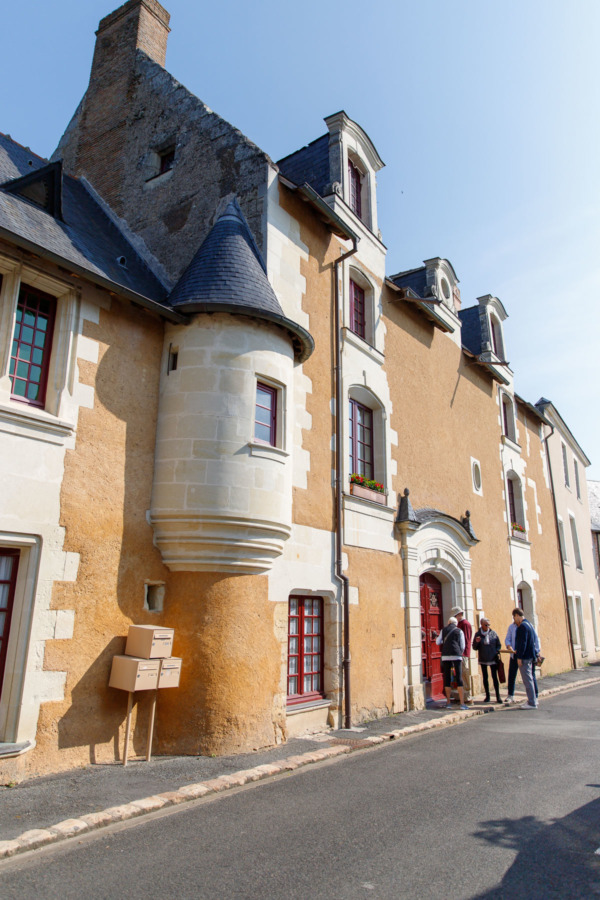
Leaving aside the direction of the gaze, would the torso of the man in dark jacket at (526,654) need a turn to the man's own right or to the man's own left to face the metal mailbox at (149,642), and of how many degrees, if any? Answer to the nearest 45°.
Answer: approximately 45° to the man's own left

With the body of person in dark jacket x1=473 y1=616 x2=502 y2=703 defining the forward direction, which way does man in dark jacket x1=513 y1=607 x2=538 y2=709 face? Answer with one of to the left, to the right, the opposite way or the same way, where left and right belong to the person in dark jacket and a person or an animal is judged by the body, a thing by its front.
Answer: to the right

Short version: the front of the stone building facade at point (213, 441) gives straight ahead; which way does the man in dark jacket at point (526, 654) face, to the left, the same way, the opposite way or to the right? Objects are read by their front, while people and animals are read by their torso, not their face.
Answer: the opposite way

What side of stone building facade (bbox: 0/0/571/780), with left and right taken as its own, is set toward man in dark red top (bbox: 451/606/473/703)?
left

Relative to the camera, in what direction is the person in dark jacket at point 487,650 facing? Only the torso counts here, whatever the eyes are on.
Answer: toward the camera

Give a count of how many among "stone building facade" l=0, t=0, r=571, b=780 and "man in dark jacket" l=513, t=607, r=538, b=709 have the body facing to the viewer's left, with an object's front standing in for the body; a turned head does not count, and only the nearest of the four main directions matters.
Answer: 1

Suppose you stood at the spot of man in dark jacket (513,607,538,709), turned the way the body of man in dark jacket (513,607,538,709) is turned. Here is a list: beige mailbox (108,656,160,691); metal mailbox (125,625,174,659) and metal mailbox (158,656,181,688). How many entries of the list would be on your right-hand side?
0

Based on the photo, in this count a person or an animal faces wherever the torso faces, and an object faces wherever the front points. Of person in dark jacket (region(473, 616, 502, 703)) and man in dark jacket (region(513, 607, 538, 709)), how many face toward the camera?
1

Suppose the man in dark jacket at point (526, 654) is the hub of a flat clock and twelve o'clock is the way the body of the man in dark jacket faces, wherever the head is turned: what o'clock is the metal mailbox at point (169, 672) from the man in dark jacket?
The metal mailbox is roughly at 10 o'clock from the man in dark jacket.

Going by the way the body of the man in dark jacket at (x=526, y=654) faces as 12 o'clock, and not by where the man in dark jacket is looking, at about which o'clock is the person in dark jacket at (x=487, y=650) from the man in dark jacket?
The person in dark jacket is roughly at 1 o'clock from the man in dark jacket.

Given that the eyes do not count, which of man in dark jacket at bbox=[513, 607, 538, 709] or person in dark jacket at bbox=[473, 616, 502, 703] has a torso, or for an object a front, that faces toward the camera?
the person in dark jacket

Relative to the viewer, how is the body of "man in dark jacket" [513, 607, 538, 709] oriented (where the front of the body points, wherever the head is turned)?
to the viewer's left

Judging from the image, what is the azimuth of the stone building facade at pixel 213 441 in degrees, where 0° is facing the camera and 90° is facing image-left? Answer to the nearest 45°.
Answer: approximately 315°

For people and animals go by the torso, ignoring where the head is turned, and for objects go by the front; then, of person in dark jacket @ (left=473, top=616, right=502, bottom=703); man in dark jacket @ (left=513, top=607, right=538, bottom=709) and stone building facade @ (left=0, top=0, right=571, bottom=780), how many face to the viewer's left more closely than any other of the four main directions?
1

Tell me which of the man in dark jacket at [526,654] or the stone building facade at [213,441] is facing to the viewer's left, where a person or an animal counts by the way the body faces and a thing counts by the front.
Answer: the man in dark jacket

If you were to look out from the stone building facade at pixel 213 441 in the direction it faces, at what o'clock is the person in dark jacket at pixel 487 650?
The person in dark jacket is roughly at 9 o'clock from the stone building facade.
